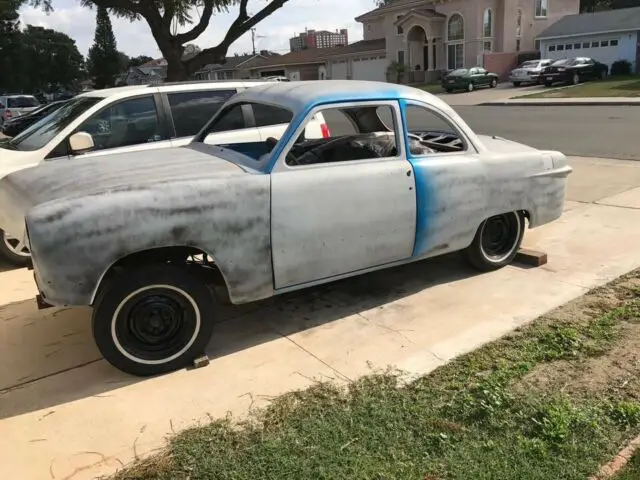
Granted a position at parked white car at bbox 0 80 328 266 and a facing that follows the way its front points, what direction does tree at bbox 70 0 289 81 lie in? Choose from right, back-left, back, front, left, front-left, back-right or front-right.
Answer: back-right

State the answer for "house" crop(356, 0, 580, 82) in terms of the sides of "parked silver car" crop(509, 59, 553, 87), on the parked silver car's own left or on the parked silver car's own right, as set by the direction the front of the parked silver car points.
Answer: on the parked silver car's own right

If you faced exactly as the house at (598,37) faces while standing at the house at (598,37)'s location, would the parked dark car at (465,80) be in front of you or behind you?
in front

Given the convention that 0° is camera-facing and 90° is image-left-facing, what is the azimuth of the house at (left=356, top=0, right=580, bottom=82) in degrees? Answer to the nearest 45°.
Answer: approximately 45°

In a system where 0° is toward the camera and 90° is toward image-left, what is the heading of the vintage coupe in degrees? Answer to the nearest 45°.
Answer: approximately 45°

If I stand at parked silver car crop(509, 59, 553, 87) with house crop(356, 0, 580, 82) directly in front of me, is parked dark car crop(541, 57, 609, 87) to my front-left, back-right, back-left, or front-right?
back-right

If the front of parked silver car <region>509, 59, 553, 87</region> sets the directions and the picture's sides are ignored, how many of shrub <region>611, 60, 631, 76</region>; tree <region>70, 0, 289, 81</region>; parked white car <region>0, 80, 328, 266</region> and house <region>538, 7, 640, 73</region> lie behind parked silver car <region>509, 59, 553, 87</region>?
2

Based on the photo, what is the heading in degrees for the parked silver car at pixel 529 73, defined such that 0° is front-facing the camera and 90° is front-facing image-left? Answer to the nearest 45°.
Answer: approximately 45°
